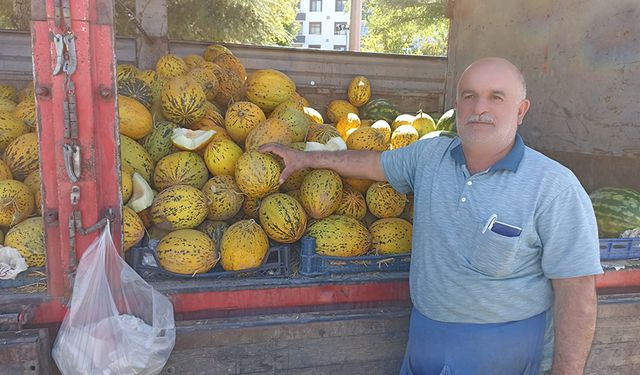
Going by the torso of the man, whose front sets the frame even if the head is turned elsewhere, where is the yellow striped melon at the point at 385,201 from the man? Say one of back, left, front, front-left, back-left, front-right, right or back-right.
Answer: right

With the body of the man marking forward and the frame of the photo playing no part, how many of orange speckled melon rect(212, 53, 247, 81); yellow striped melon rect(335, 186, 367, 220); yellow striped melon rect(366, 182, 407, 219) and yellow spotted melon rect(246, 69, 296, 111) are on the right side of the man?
4

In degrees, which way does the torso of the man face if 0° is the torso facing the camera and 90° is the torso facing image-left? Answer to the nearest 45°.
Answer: approximately 45°

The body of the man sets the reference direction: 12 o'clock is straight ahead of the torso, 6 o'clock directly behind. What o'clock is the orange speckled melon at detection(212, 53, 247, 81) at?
The orange speckled melon is roughly at 3 o'clock from the man.

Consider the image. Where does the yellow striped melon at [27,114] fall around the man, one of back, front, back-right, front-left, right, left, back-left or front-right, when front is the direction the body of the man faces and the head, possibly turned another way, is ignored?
front-right

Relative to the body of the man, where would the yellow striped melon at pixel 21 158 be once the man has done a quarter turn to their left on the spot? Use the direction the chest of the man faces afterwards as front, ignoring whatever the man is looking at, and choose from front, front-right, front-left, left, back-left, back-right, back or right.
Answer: back-right

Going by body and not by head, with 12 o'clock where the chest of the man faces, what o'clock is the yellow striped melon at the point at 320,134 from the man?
The yellow striped melon is roughly at 3 o'clock from the man.

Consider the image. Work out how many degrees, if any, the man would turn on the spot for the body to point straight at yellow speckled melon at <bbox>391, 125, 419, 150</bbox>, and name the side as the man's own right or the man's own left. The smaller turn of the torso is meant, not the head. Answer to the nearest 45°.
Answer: approximately 135° to the man's own right

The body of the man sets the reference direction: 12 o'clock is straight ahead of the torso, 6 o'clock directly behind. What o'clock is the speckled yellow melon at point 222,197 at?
The speckled yellow melon is roughly at 2 o'clock from the man.

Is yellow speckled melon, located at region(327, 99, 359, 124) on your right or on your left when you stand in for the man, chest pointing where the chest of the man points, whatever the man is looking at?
on your right

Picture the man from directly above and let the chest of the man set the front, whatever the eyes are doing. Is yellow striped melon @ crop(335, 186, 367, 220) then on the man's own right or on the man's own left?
on the man's own right
